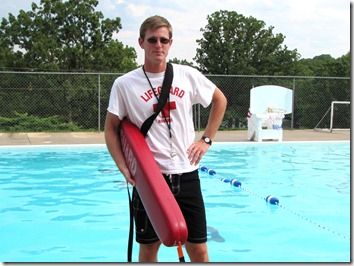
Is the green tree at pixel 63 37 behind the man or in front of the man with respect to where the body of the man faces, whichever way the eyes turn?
behind

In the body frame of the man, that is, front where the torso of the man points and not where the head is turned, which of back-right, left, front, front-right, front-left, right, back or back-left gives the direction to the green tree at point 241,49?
back

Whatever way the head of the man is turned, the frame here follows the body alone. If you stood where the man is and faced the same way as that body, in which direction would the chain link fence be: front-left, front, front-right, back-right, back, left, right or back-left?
back

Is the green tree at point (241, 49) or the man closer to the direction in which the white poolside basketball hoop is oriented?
the man

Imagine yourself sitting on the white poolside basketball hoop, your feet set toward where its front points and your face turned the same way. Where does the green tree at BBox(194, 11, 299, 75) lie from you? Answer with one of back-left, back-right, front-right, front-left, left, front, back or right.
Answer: back-right

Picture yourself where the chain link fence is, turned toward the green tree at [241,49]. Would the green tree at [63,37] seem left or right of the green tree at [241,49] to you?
left

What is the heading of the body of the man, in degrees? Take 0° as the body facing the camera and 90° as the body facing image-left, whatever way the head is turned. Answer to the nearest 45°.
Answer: approximately 0°

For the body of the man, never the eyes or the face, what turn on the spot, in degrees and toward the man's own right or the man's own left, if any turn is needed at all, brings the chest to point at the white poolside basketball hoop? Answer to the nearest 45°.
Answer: approximately 180°
